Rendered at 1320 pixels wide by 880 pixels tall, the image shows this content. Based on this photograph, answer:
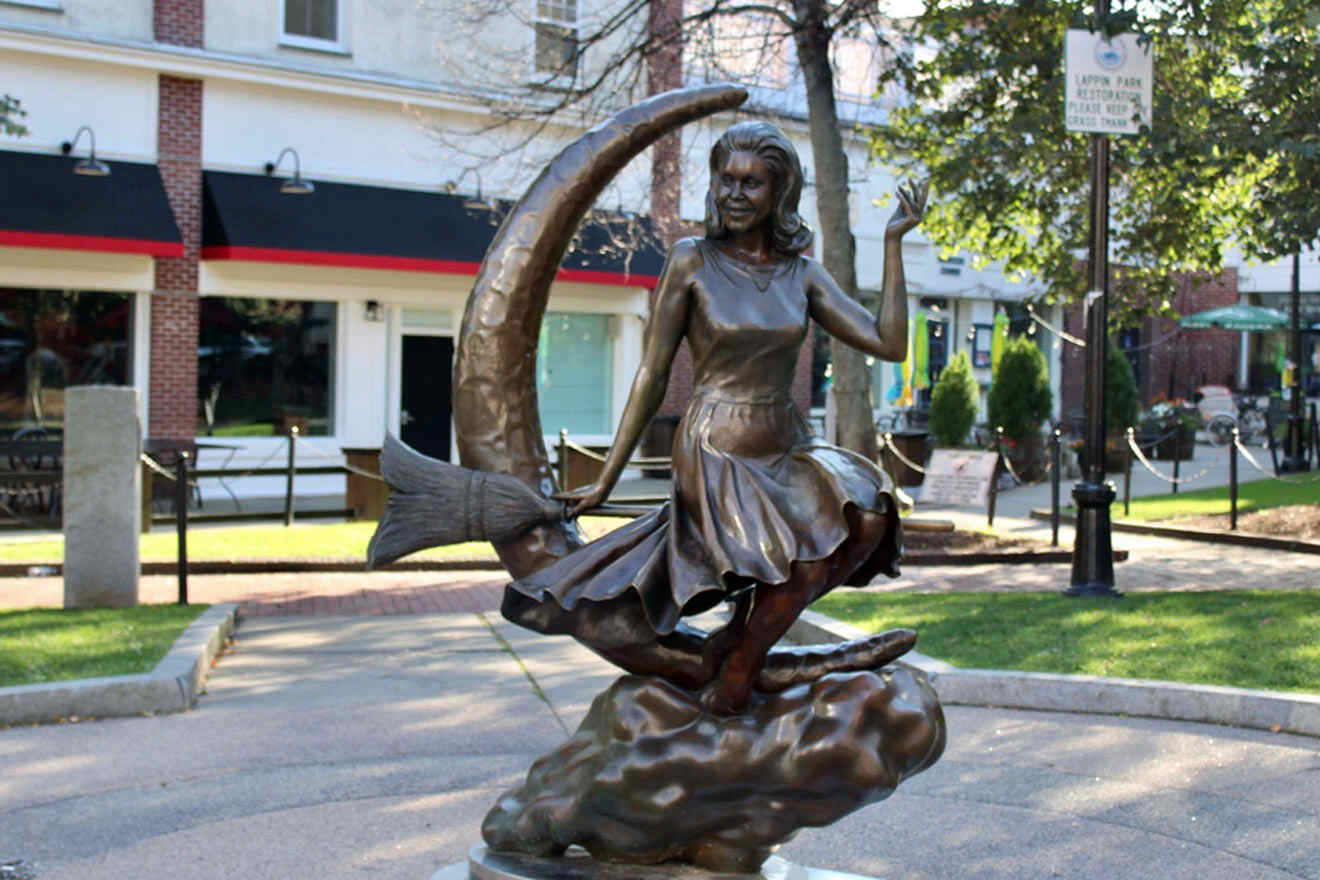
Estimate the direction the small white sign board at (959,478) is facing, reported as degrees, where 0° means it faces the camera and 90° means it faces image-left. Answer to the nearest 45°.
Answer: approximately 0°

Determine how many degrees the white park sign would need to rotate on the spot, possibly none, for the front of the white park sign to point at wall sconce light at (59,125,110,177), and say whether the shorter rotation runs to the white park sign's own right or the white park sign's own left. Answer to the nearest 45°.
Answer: approximately 90° to the white park sign's own right

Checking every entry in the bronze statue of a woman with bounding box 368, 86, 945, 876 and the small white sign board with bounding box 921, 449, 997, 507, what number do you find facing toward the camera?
2

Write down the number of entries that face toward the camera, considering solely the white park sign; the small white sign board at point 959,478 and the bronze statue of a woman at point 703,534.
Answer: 3

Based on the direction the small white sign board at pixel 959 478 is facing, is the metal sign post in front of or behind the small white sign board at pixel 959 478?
in front

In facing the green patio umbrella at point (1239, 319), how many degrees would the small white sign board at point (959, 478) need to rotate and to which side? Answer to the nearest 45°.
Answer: approximately 180°

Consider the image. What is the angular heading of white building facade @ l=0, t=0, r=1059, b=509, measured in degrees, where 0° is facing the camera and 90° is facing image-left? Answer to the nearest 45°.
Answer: approximately 315°

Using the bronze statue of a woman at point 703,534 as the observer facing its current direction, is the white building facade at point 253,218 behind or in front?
behind

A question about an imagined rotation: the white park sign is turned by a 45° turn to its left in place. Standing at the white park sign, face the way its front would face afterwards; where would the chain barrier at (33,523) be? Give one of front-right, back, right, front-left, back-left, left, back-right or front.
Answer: back-right

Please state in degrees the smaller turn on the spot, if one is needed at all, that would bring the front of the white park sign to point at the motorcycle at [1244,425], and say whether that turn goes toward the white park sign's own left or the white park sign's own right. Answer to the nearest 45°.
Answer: approximately 180°

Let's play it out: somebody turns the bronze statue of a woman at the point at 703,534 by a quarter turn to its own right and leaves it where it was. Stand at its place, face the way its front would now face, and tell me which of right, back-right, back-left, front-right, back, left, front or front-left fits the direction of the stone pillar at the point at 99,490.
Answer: front-right

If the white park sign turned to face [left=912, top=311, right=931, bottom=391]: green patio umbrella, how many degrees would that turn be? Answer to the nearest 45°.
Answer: approximately 180°

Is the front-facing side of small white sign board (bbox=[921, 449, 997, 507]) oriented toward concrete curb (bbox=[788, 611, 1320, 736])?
yes
